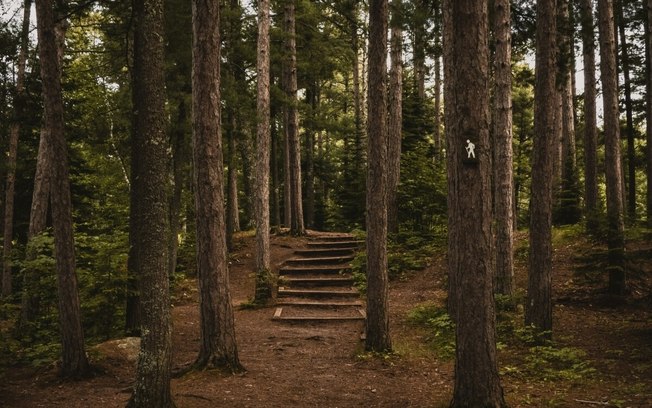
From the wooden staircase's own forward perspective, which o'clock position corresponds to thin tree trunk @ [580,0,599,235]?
The thin tree trunk is roughly at 9 o'clock from the wooden staircase.

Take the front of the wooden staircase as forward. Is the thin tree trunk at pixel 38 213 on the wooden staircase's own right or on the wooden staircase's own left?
on the wooden staircase's own right

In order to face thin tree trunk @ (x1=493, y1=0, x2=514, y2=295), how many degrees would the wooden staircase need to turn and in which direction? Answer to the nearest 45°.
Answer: approximately 45° to its left

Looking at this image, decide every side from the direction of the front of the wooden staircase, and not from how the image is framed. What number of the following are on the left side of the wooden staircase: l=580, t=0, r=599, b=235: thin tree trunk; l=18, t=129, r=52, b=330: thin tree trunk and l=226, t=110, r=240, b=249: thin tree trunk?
1

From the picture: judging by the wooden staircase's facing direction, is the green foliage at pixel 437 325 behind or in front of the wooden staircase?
in front

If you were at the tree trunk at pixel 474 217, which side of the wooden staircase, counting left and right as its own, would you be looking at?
front

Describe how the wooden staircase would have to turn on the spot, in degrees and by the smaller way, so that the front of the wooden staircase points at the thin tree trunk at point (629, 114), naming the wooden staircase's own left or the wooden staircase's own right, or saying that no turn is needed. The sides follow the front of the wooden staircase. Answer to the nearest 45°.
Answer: approximately 90° to the wooden staircase's own left

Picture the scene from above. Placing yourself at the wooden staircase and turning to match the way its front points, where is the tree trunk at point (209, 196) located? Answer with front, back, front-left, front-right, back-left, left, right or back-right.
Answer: front

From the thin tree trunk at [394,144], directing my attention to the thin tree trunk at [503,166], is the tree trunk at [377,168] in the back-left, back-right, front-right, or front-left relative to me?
front-right

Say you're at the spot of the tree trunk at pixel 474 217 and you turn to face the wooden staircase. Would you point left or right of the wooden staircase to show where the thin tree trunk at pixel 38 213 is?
left

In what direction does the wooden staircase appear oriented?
toward the camera

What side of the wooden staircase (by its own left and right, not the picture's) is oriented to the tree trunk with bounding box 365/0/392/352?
front

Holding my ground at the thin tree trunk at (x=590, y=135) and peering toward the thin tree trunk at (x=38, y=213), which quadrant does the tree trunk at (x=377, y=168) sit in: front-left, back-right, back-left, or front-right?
front-left
